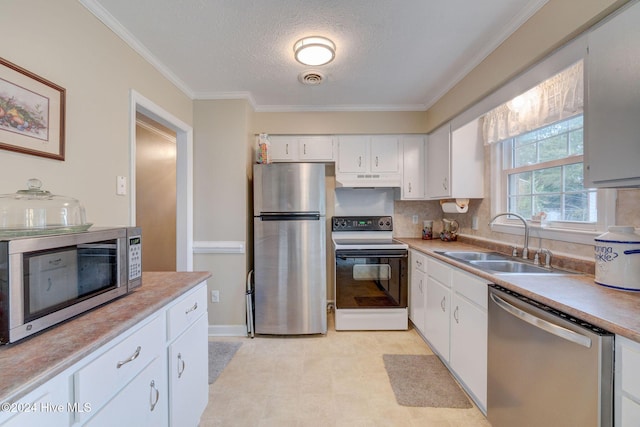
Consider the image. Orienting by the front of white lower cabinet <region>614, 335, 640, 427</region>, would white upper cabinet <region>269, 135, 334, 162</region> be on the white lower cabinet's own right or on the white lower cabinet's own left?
on the white lower cabinet's own right

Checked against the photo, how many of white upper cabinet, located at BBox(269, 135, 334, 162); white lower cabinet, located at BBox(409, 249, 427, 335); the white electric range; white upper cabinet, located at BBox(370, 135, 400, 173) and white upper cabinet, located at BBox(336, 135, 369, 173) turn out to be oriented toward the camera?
4

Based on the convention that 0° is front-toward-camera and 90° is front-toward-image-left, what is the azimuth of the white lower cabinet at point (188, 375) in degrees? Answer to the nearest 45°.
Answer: approximately 315°

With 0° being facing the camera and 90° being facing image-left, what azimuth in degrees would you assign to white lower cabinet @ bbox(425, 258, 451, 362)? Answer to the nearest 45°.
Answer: approximately 45°

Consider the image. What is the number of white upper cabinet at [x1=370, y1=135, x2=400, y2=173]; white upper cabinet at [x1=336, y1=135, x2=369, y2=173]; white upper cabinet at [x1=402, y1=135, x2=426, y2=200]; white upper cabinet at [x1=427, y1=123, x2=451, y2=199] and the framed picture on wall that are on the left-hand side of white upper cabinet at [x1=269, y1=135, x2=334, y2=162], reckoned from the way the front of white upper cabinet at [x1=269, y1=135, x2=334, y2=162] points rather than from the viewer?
4

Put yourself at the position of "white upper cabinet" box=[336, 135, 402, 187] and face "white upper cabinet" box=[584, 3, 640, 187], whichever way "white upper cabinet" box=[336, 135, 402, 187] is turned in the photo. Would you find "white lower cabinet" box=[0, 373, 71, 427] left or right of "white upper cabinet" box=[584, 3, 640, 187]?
right

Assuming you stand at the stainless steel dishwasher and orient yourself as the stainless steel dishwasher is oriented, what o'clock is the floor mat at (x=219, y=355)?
The floor mat is roughly at 1 o'clock from the stainless steel dishwasher.

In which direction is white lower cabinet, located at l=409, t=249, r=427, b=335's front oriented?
to the viewer's left

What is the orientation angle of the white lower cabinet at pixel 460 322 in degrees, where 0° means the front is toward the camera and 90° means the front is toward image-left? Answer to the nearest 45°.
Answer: approximately 45°

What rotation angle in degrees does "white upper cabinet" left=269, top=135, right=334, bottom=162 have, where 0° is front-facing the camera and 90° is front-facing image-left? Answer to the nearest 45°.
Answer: approximately 0°
